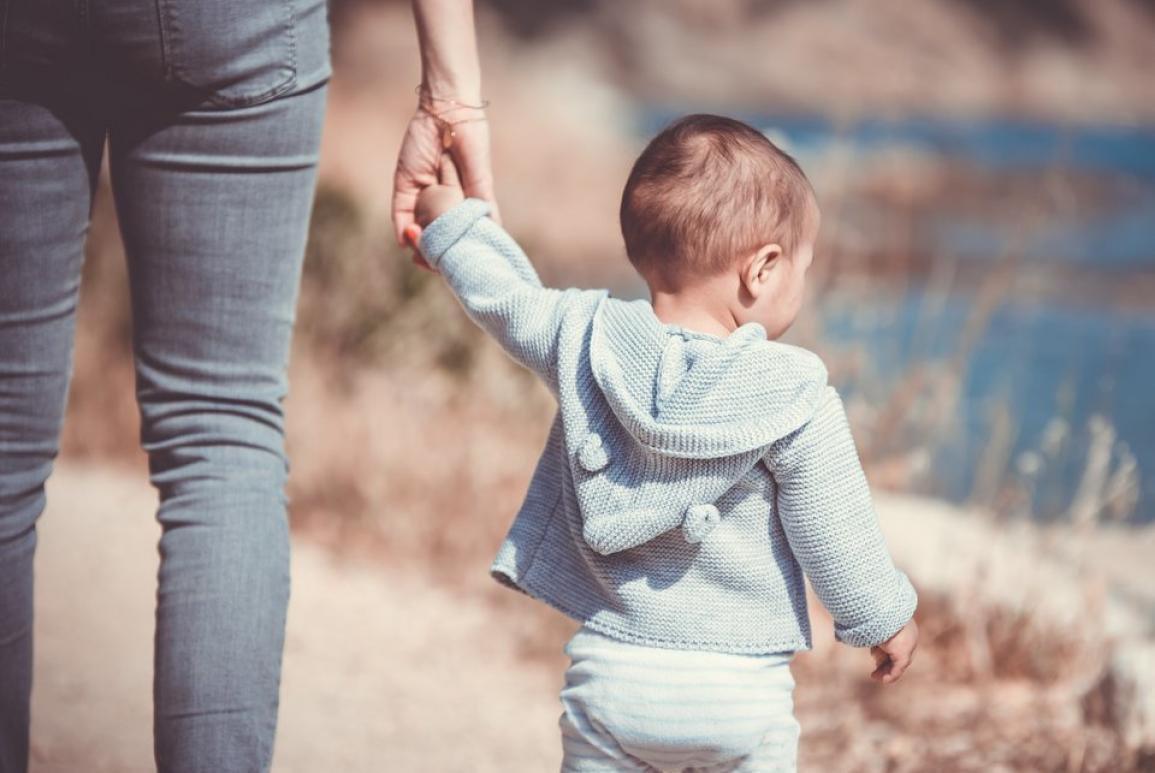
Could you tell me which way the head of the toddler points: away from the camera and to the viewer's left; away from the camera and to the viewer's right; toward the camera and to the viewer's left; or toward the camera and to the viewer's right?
away from the camera and to the viewer's right

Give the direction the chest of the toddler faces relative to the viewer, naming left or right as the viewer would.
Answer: facing away from the viewer
